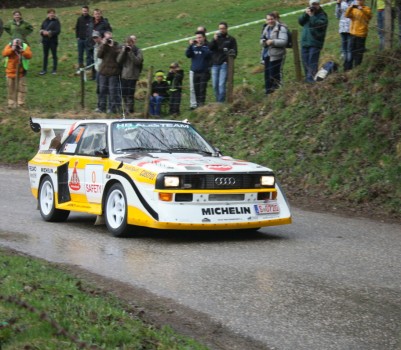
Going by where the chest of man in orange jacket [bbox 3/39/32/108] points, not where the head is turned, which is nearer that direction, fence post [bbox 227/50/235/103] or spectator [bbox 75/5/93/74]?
the fence post

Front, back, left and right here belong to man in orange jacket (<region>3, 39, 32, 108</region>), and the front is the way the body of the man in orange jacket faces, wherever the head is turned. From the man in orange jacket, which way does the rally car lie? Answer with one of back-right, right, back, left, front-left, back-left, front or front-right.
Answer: front

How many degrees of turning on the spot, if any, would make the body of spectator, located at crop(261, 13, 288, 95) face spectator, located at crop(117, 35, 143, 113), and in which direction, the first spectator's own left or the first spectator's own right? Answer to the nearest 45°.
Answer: approximately 90° to the first spectator's own right

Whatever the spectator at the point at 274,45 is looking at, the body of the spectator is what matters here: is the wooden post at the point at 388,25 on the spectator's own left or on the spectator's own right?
on the spectator's own left

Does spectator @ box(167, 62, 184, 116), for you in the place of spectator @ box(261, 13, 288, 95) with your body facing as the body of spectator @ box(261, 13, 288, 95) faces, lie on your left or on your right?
on your right

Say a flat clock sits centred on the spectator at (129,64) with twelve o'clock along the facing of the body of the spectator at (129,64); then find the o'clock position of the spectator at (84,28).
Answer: the spectator at (84,28) is roughly at 4 o'clock from the spectator at (129,64).

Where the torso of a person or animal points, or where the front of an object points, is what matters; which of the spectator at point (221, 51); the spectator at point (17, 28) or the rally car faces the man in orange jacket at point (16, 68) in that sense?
the spectator at point (17, 28)

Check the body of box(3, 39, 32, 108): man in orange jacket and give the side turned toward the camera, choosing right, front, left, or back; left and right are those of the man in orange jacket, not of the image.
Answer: front

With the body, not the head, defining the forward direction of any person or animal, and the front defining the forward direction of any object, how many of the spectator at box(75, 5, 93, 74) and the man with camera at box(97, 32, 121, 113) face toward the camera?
2

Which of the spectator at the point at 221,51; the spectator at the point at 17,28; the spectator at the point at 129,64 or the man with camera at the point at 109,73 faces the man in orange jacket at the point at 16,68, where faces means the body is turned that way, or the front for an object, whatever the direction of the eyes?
the spectator at the point at 17,28

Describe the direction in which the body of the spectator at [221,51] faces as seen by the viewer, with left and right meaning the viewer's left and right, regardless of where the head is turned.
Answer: facing the viewer

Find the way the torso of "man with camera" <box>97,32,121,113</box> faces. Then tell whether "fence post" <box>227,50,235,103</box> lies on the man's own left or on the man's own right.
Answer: on the man's own left

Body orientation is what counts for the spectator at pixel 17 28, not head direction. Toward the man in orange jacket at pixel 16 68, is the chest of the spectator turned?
yes

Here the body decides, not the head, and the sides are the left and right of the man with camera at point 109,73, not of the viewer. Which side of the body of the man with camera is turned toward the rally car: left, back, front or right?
front

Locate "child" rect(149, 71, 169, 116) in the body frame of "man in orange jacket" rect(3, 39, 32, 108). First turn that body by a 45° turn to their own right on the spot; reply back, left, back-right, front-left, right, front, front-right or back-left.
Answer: left
